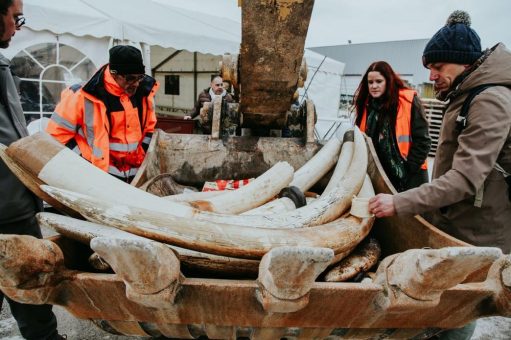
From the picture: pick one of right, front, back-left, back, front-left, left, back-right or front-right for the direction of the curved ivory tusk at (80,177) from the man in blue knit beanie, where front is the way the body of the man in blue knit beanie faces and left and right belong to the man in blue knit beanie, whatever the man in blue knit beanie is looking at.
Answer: front-left

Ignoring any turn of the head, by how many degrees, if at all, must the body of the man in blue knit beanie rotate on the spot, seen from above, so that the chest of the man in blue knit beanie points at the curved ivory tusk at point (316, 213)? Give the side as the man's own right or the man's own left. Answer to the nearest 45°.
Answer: approximately 45° to the man's own left

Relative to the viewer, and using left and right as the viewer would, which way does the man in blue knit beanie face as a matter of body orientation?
facing to the left of the viewer

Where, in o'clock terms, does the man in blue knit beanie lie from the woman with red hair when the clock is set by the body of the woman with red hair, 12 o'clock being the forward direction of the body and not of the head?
The man in blue knit beanie is roughly at 10 o'clock from the woman with red hair.

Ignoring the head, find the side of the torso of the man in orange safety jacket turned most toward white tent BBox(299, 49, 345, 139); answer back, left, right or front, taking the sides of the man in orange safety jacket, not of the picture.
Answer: left

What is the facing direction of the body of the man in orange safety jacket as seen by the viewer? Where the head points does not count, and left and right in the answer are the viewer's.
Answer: facing the viewer and to the right of the viewer

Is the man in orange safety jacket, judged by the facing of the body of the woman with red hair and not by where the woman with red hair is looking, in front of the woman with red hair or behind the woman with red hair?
in front

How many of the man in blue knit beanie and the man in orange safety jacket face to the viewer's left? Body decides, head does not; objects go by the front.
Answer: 1

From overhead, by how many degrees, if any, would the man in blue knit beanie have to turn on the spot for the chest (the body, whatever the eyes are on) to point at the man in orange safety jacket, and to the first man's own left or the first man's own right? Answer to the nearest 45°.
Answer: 0° — they already face them
